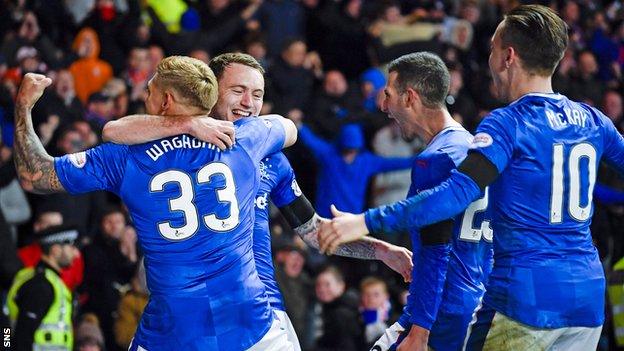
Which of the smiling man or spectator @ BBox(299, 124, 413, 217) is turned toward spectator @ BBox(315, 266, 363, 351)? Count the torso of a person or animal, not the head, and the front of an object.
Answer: spectator @ BBox(299, 124, 413, 217)

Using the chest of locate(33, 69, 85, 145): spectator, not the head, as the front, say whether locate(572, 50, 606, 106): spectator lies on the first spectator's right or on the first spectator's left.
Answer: on the first spectator's left

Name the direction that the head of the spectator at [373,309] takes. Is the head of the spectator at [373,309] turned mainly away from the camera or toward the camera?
toward the camera

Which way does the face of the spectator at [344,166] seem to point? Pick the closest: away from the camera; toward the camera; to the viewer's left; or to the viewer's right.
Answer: toward the camera

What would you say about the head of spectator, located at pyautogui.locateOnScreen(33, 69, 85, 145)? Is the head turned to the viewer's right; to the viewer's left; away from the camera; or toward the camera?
toward the camera

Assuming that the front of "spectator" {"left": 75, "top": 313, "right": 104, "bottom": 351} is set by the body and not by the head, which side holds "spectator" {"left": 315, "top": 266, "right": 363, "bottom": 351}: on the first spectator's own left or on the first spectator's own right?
on the first spectator's own left

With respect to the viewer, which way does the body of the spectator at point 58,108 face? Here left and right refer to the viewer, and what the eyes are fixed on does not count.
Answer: facing the viewer

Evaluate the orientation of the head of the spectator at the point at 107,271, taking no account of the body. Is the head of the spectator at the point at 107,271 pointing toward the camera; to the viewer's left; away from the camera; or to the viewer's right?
toward the camera

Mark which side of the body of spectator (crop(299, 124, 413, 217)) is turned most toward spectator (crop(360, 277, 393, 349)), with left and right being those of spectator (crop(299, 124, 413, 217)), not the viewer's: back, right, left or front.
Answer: front

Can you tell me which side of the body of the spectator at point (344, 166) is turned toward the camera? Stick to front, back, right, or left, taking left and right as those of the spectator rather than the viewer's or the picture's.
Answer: front

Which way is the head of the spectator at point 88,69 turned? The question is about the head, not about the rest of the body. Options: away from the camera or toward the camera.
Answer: toward the camera

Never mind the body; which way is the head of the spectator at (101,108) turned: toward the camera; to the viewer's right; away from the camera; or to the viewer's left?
toward the camera

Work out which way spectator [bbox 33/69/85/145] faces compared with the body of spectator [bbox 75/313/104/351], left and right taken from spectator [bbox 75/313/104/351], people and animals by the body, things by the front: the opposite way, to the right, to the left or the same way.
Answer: the same way

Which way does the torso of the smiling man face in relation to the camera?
toward the camera

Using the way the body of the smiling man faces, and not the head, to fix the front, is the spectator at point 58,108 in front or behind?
behind

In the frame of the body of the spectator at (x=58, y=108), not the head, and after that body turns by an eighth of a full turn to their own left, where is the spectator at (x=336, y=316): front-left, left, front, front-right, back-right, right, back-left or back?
front
